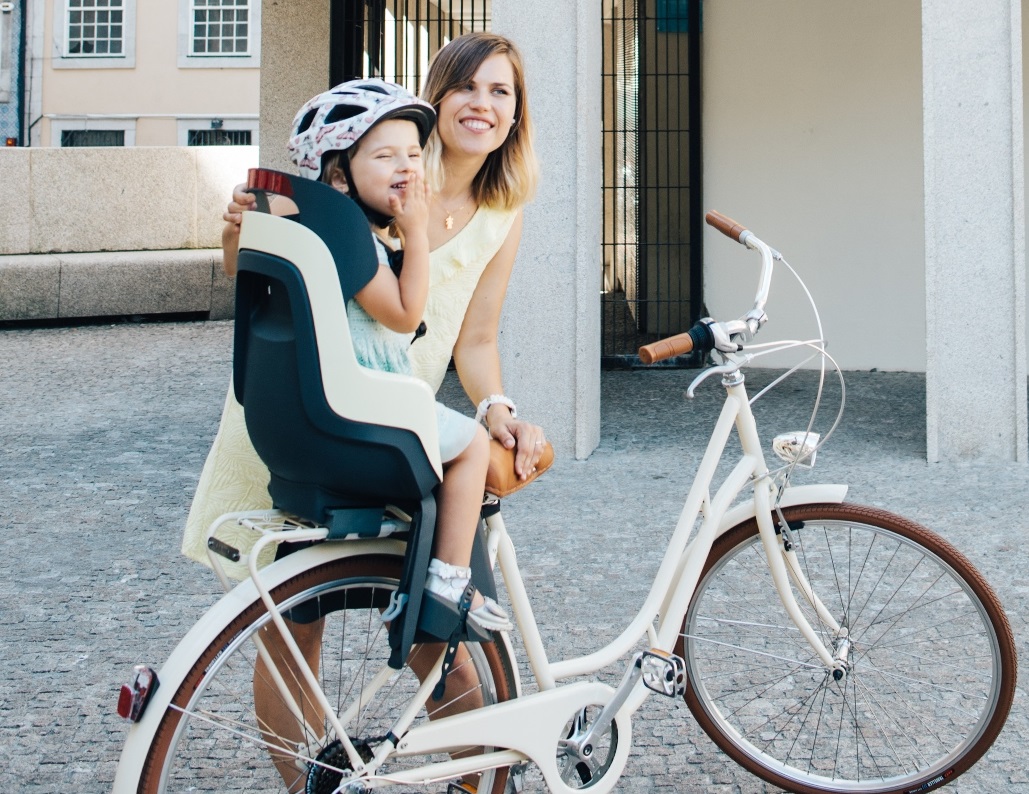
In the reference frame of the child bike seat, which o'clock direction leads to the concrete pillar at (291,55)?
The concrete pillar is roughly at 9 o'clock from the child bike seat.

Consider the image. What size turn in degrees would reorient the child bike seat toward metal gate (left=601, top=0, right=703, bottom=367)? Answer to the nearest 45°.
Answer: approximately 90° to its left

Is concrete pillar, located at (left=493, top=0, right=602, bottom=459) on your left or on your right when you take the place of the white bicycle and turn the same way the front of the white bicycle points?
on your left

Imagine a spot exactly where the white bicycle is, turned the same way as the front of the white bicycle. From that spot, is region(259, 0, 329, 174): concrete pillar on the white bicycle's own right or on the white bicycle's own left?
on the white bicycle's own left

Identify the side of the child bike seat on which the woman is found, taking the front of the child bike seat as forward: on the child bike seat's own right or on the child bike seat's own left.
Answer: on the child bike seat's own left

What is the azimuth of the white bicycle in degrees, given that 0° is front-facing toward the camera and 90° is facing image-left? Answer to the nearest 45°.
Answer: approximately 270°

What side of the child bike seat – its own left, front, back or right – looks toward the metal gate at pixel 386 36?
left

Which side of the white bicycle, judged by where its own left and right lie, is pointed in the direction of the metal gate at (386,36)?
left

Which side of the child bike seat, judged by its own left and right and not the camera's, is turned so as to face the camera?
right

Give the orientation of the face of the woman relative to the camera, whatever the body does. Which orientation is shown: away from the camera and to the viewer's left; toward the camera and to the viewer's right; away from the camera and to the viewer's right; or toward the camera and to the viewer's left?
toward the camera and to the viewer's right
